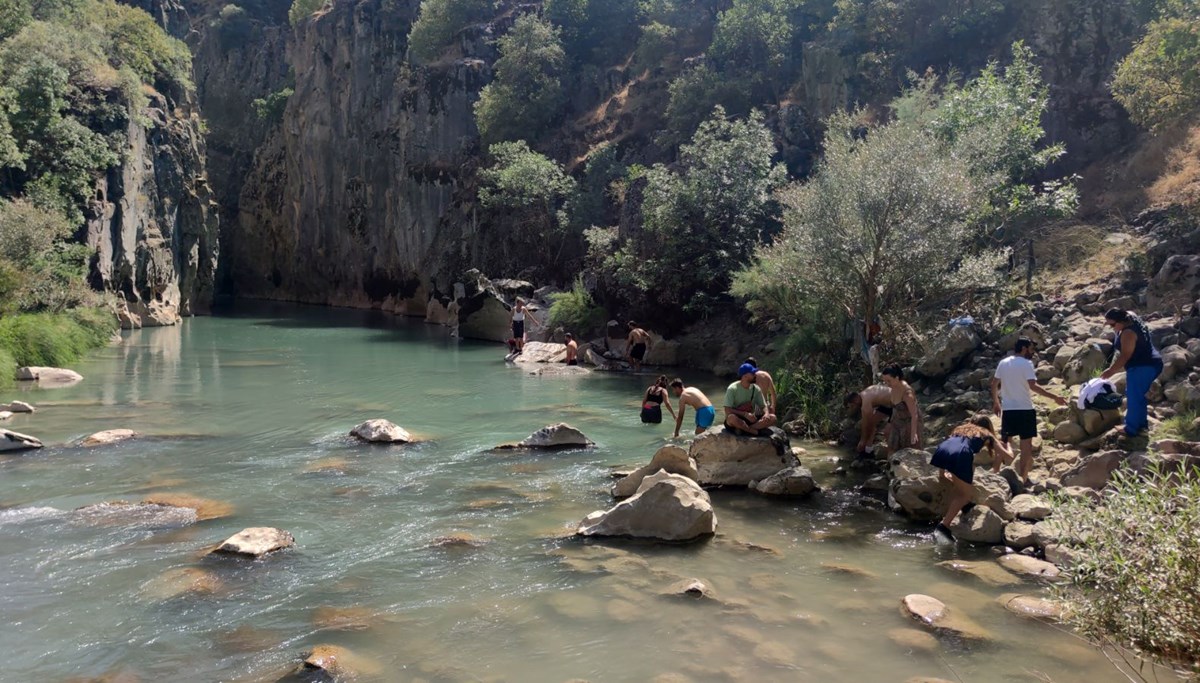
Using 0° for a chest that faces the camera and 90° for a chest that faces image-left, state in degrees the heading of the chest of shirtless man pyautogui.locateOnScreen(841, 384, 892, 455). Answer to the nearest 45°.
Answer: approximately 90°

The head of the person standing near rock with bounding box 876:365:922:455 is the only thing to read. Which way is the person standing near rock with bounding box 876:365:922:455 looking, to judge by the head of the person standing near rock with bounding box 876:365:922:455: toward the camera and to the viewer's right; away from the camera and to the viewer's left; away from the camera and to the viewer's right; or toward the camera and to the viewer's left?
toward the camera and to the viewer's left

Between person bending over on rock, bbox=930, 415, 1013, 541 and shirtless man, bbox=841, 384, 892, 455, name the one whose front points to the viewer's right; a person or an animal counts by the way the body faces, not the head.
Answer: the person bending over on rock

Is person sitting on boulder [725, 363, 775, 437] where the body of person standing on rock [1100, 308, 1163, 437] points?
yes

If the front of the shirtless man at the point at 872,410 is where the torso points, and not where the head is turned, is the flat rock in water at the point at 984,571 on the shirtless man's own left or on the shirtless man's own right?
on the shirtless man's own left

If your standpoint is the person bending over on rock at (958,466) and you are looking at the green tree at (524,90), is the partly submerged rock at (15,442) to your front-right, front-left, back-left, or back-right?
front-left

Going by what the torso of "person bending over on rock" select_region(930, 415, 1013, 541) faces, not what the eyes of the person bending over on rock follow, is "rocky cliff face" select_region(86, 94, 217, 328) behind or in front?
behind

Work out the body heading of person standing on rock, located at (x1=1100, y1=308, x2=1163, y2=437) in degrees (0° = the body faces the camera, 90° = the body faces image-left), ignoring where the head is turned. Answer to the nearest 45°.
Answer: approximately 90°

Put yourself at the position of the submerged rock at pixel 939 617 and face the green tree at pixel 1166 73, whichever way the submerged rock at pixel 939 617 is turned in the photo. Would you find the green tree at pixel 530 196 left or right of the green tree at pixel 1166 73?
left

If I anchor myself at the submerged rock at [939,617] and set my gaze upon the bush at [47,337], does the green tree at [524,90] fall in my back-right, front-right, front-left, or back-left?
front-right

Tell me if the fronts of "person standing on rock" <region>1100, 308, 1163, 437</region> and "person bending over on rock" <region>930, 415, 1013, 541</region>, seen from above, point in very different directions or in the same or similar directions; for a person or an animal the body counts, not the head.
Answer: very different directions

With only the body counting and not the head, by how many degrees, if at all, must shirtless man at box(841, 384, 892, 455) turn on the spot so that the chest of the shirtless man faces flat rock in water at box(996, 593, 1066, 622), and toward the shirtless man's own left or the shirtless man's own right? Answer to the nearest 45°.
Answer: approximately 90° to the shirtless man's own left

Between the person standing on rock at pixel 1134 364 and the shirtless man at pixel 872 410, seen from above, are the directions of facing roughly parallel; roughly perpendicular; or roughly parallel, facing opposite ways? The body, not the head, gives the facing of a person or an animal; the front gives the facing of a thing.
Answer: roughly parallel
